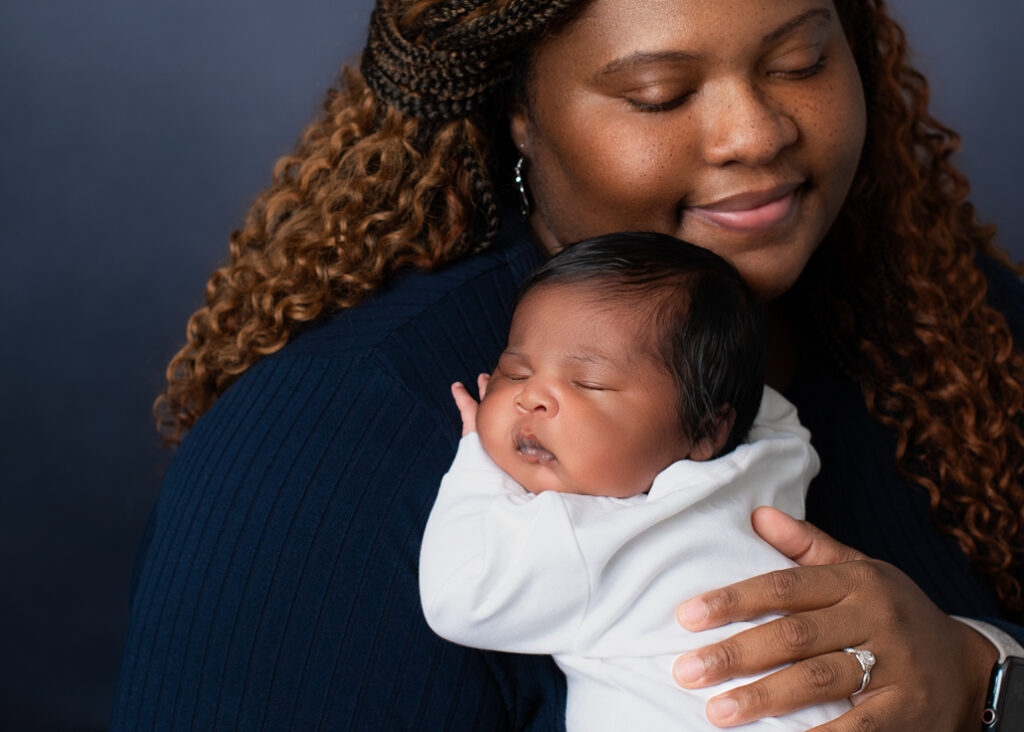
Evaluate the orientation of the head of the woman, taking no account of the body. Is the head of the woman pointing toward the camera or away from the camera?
toward the camera

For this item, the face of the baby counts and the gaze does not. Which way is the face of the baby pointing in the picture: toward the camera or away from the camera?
toward the camera

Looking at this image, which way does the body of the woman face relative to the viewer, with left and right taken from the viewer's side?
facing the viewer and to the right of the viewer
